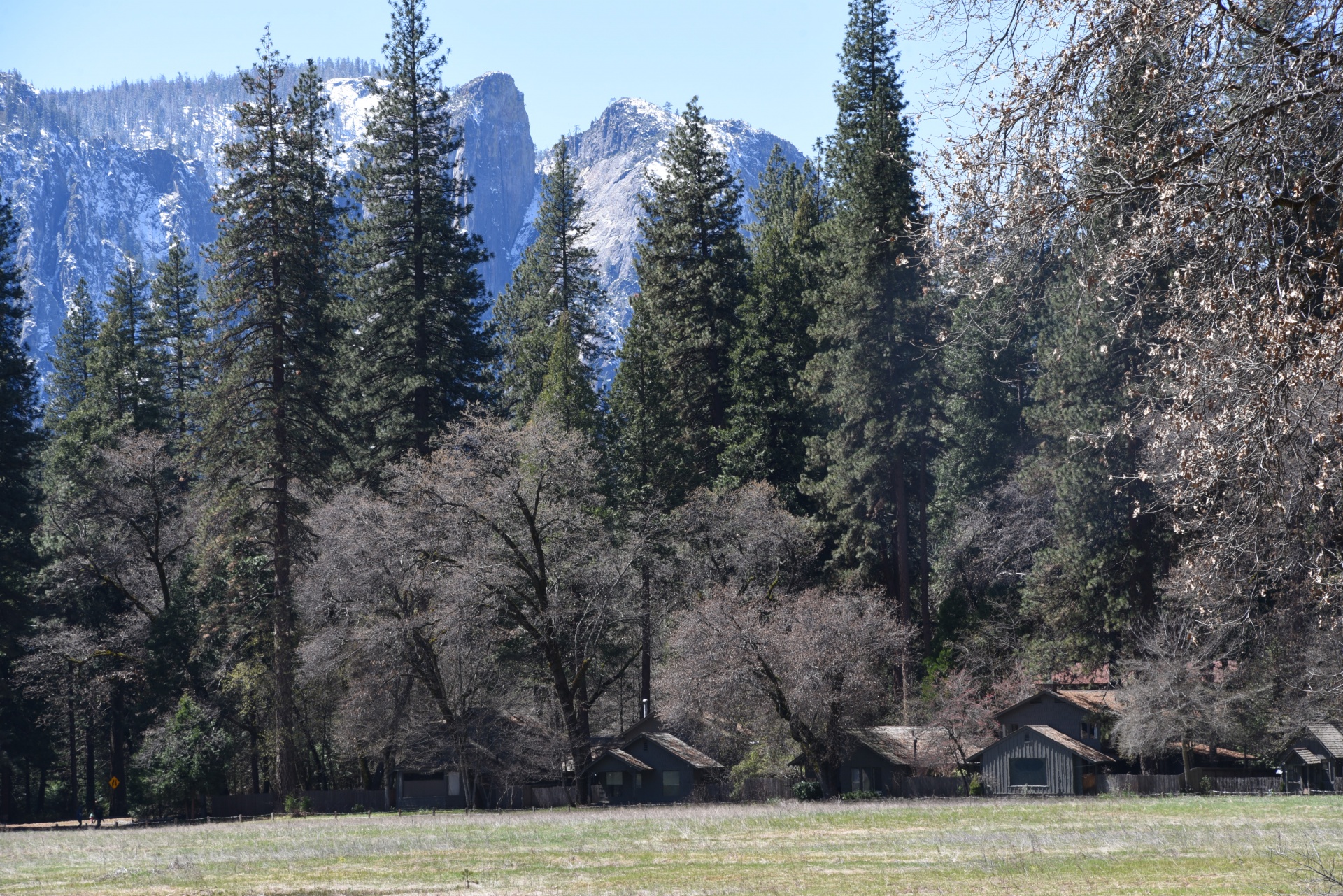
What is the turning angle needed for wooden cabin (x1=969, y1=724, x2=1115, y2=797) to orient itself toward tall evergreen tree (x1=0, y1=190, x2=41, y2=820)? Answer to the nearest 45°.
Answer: approximately 90° to its right

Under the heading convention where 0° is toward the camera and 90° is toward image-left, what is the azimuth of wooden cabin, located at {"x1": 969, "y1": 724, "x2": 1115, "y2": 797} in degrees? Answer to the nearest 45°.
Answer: approximately 0°

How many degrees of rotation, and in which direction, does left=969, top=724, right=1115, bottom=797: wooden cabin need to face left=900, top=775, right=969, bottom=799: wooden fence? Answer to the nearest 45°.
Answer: approximately 90° to its right

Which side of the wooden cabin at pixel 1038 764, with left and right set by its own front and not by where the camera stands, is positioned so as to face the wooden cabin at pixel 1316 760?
left

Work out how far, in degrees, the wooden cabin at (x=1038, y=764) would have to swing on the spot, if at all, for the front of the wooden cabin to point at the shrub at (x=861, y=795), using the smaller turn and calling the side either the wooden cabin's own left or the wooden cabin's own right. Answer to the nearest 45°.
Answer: approximately 45° to the wooden cabin's own right

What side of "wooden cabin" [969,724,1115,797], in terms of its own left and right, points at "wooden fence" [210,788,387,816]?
right

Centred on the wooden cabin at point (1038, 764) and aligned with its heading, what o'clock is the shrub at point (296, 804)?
The shrub is roughly at 2 o'clock from the wooden cabin.
